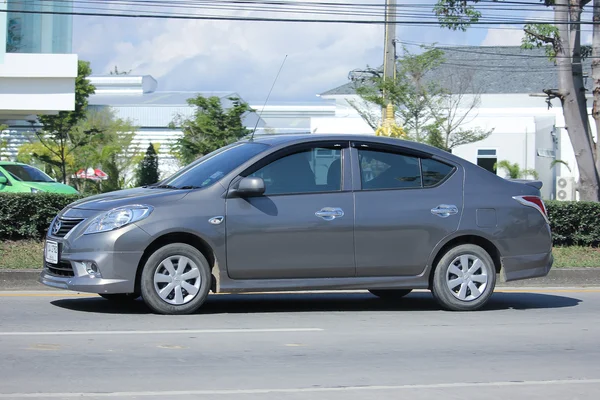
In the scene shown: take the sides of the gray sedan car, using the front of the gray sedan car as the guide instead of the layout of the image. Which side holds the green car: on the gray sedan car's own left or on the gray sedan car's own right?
on the gray sedan car's own right

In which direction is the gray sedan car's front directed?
to the viewer's left

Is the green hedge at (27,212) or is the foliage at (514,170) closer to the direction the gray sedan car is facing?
the green hedge

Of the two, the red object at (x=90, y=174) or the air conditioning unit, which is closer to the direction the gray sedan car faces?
the red object

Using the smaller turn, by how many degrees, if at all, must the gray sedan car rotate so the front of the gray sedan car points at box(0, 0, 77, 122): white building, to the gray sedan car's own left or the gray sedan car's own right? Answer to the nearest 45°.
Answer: approximately 45° to the gray sedan car's own right

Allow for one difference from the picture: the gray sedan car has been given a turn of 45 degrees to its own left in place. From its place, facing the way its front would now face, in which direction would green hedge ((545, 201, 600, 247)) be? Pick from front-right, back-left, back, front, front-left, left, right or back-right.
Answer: back

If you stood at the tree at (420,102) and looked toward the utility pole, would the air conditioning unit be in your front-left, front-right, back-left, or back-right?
back-left

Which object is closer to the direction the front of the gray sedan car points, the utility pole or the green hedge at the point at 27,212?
the green hedge

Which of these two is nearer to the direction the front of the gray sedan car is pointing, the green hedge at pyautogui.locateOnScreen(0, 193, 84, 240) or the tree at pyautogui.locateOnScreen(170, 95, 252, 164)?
the green hedge

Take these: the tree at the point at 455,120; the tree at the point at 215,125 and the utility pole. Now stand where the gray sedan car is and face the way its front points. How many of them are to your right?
3

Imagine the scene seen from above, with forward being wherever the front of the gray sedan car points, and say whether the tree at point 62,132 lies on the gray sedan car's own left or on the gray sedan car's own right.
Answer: on the gray sedan car's own right

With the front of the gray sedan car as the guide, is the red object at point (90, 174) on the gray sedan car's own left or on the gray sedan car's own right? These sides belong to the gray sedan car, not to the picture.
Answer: on the gray sedan car's own right

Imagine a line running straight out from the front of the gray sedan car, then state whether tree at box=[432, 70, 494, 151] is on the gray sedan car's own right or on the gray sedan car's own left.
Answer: on the gray sedan car's own right
